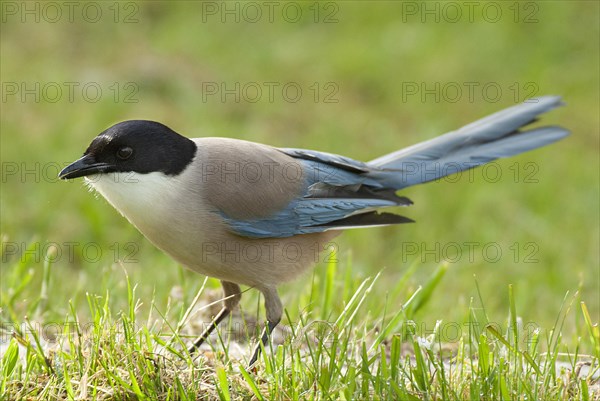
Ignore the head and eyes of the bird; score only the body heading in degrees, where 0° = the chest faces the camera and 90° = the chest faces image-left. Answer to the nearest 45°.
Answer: approximately 90°
